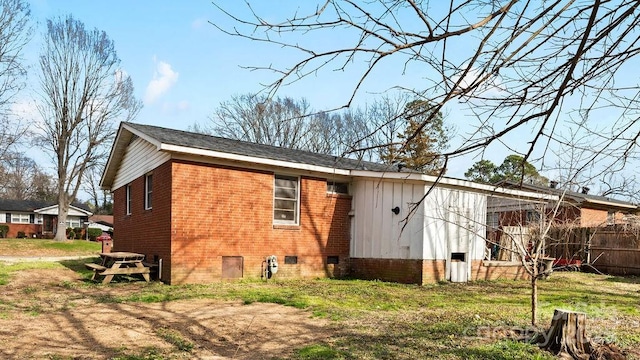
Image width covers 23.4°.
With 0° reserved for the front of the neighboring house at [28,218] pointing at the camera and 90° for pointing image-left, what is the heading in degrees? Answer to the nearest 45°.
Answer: approximately 0°

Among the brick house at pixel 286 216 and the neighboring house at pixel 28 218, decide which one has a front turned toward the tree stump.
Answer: the neighboring house

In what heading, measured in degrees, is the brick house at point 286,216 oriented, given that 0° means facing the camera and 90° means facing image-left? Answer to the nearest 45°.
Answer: approximately 135°

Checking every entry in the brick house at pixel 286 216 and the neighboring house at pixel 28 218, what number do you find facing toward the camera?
1

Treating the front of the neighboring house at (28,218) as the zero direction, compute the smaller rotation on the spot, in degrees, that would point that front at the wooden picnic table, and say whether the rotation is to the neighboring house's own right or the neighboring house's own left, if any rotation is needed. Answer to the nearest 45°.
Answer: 0° — it already faces it
